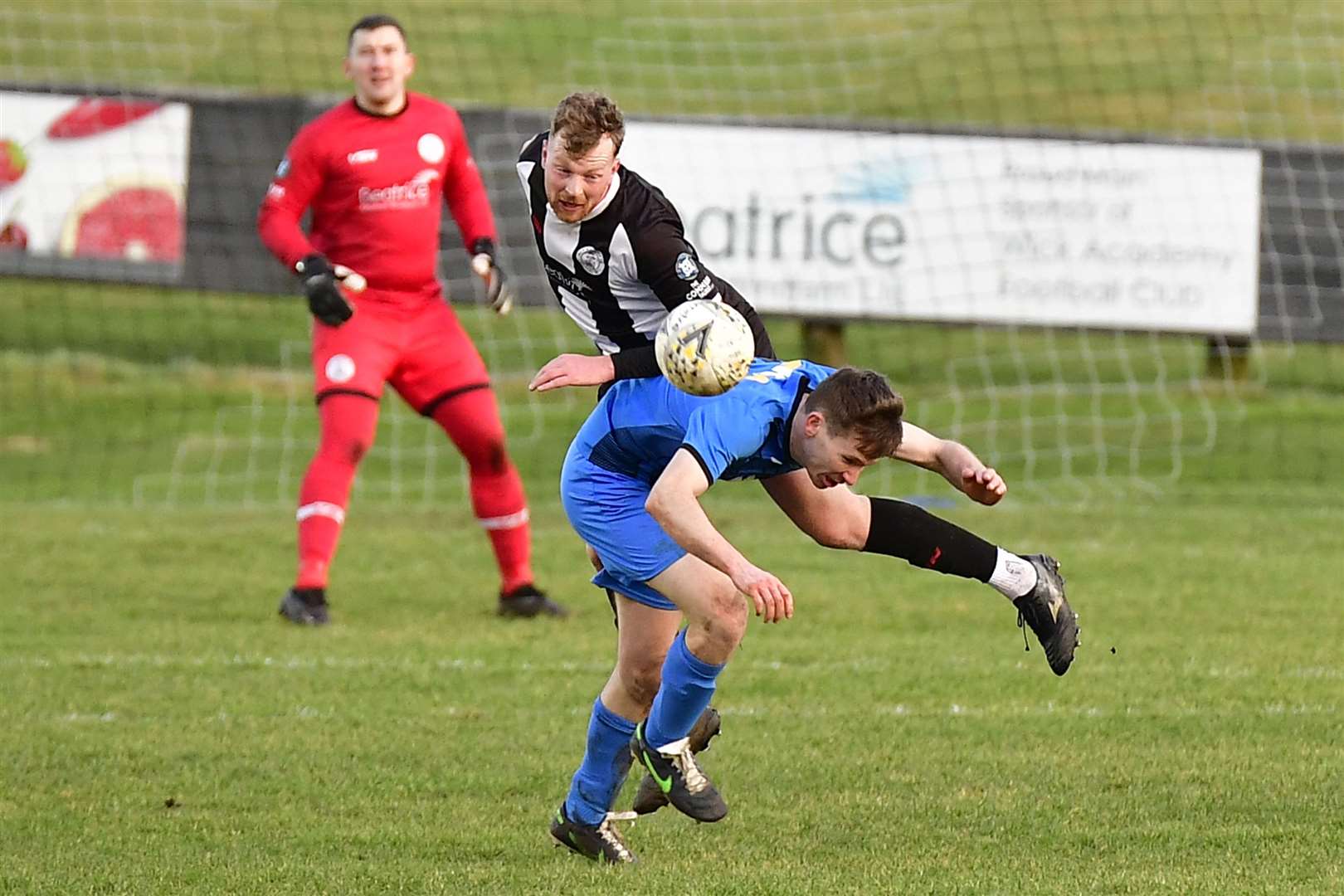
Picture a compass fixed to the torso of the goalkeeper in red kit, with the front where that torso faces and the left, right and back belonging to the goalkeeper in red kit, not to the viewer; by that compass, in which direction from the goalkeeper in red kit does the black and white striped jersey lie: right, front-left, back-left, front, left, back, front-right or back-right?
front

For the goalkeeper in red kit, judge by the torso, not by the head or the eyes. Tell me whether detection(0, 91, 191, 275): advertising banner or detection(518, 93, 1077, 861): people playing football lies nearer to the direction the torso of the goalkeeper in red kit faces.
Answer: the people playing football

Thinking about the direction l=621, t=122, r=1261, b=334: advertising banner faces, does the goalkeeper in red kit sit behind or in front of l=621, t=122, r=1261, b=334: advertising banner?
in front

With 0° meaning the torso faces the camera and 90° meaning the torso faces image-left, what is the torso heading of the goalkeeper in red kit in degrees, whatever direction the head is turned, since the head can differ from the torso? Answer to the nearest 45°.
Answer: approximately 0°

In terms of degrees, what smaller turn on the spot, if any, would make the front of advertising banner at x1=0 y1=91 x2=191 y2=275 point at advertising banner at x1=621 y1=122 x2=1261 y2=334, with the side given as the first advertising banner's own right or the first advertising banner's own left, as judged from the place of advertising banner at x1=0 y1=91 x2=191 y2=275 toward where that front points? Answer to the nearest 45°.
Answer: approximately 90° to the first advertising banner's own left

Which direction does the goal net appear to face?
toward the camera

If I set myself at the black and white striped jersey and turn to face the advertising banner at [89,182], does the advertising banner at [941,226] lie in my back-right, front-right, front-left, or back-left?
front-right

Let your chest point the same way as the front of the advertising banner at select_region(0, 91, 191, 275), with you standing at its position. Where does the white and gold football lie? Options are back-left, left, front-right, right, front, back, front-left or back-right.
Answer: front

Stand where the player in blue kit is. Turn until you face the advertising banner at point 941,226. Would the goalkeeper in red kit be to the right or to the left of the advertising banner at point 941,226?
left

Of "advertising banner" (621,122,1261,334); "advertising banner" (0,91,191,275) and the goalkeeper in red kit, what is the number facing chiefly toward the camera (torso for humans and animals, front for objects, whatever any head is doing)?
3

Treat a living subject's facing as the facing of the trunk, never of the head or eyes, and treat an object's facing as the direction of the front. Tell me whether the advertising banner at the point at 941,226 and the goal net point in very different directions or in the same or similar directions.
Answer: same or similar directions

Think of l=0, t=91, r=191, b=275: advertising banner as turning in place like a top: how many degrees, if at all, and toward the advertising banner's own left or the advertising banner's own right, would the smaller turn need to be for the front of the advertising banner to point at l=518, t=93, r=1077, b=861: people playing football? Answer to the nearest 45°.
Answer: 0° — it already faces them

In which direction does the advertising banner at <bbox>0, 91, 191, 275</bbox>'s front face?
toward the camera

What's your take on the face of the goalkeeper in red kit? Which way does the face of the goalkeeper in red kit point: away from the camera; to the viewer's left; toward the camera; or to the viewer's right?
toward the camera

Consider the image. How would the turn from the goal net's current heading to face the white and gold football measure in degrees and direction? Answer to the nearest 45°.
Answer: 0° — it already faces it

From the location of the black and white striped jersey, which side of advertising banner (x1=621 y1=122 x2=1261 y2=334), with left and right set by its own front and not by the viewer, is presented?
front
